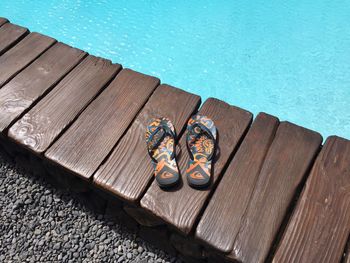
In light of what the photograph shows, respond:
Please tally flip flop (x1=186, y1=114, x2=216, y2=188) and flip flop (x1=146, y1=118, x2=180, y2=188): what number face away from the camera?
2

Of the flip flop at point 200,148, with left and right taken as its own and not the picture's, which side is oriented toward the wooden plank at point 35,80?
left

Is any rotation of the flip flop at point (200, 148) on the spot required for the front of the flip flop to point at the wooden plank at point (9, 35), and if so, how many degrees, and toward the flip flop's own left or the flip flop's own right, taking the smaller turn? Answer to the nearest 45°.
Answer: approximately 90° to the flip flop's own left

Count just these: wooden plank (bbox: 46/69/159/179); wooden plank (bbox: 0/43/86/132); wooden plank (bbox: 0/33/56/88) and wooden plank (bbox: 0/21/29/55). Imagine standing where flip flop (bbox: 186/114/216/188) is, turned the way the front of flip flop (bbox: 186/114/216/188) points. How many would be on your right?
0

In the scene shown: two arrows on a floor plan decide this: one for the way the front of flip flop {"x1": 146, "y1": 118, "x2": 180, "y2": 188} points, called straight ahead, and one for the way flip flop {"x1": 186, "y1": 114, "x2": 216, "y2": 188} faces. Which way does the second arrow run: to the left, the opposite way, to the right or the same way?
the same way

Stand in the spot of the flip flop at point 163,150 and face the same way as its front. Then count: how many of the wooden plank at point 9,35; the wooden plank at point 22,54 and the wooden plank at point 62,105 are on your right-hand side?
0

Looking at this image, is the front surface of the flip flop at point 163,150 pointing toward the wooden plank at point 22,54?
no

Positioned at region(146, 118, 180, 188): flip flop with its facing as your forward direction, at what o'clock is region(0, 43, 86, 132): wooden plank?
The wooden plank is roughly at 10 o'clock from the flip flop.

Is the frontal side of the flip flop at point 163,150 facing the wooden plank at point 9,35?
no

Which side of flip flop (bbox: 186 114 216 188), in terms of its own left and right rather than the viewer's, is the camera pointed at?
back

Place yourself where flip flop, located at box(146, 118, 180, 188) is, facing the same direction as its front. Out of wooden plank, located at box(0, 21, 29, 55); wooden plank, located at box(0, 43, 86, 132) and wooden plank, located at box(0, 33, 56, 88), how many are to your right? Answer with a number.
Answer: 0

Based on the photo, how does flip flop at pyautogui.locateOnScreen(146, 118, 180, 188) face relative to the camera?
away from the camera
